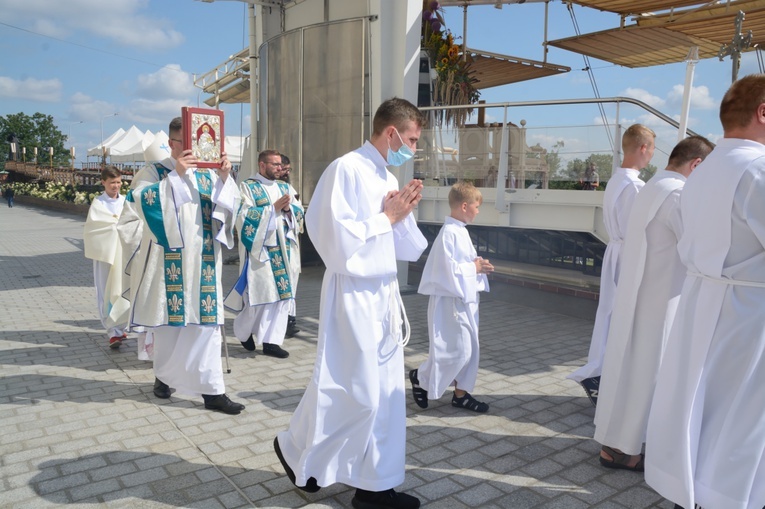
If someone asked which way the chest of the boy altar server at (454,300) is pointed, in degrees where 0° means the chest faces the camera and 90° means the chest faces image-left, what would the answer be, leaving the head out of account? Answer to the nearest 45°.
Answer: approximately 270°

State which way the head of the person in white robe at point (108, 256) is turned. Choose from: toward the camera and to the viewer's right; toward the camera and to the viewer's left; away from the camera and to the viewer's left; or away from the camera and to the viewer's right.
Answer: toward the camera and to the viewer's right

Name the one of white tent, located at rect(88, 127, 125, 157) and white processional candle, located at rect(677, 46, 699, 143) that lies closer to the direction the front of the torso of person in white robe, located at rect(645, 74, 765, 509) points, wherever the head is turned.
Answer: the white processional candle

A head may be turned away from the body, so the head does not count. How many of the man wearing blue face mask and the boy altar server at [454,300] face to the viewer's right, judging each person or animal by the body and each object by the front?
2

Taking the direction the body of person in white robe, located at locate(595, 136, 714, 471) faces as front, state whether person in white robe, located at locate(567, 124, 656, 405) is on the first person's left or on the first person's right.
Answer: on the first person's left

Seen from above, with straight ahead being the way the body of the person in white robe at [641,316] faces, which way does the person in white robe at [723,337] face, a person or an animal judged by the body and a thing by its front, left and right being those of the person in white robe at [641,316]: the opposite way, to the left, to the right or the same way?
the same way

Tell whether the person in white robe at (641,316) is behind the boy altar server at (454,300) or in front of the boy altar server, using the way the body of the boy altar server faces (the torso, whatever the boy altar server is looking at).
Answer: in front

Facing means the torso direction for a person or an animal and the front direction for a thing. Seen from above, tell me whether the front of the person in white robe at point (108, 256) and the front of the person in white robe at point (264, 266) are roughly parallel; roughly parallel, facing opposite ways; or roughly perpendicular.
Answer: roughly parallel

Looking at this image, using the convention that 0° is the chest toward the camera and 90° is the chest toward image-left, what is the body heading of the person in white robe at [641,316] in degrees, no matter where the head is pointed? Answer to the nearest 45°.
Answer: approximately 225°

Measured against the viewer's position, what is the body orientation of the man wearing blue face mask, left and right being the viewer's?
facing to the right of the viewer

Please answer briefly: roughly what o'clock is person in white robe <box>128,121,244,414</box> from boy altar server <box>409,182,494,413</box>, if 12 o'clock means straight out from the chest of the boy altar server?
The person in white robe is roughly at 6 o'clock from the boy altar server.

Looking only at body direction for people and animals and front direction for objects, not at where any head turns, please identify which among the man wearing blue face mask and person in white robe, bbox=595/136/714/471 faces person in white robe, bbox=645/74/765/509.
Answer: the man wearing blue face mask

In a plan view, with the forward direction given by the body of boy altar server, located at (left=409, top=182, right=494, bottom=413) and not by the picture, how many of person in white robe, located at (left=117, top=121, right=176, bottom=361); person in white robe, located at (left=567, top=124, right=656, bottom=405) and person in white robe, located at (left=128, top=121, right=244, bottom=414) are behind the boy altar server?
2

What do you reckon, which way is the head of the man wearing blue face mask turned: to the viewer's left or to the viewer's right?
to the viewer's right

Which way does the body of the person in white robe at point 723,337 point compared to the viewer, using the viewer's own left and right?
facing away from the viewer and to the right of the viewer

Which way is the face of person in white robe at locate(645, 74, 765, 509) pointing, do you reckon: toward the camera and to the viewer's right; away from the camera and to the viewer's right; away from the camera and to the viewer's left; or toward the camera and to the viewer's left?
away from the camera and to the viewer's right

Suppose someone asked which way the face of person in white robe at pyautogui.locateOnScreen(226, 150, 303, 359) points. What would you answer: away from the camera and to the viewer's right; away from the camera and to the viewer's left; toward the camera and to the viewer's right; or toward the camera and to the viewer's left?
toward the camera and to the viewer's right

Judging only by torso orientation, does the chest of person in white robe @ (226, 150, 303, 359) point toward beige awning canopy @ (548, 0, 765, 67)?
no

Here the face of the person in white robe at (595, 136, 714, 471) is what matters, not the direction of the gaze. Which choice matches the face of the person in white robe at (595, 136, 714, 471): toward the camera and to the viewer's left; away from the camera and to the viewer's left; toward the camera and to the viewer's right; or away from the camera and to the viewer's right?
away from the camera and to the viewer's right

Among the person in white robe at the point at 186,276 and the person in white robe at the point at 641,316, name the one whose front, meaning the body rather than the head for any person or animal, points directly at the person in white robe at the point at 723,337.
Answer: the person in white robe at the point at 186,276

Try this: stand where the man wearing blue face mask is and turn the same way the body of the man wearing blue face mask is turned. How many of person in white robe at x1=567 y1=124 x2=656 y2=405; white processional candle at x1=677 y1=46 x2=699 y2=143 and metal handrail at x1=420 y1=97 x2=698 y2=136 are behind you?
0

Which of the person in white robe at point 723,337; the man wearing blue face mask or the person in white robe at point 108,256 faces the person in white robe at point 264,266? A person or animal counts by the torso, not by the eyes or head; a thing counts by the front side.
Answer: the person in white robe at point 108,256

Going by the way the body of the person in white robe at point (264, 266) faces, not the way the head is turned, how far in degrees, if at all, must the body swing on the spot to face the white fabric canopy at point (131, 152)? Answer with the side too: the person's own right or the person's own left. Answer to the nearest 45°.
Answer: approximately 135° to the person's own left
